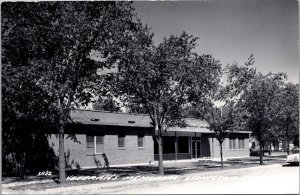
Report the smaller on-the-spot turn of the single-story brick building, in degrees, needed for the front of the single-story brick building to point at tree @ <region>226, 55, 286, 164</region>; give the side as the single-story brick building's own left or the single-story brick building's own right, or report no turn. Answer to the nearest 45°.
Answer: approximately 45° to the single-story brick building's own left

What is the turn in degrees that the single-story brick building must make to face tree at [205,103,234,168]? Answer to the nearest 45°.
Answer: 0° — it already faces it

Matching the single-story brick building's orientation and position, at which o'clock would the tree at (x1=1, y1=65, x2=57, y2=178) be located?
The tree is roughly at 2 o'clock from the single-story brick building.

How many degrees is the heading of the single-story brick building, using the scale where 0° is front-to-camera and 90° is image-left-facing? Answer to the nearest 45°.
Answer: approximately 315°
